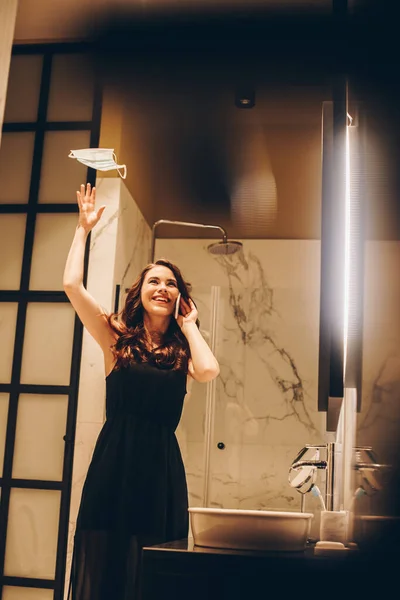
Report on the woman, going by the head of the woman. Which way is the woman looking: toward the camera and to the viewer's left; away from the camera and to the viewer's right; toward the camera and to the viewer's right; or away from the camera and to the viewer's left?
toward the camera and to the viewer's left

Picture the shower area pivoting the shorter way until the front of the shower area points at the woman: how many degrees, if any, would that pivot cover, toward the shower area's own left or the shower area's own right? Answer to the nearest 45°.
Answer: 0° — it already faces them

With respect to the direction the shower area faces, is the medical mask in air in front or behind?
in front
